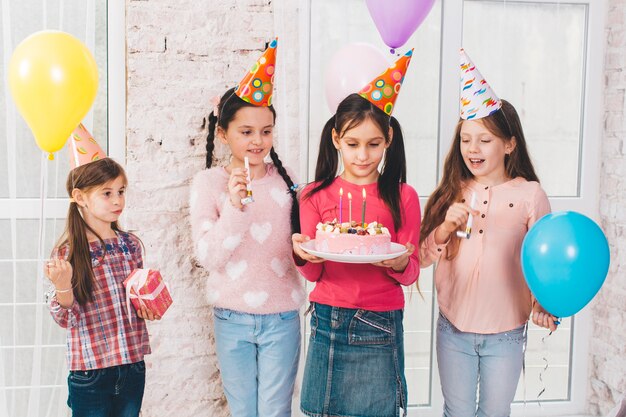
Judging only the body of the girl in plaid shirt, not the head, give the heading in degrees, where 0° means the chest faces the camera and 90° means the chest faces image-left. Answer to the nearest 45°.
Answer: approximately 315°

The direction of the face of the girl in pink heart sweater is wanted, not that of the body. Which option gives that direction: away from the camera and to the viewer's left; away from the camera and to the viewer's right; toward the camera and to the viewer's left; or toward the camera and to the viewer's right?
toward the camera and to the viewer's right

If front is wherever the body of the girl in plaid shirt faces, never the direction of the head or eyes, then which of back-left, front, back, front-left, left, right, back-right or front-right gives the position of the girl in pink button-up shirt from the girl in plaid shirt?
front-left

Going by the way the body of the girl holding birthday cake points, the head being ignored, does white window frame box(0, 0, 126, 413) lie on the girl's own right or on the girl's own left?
on the girl's own right

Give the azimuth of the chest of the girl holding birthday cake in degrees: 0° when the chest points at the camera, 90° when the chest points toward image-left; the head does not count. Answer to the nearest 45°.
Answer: approximately 0°

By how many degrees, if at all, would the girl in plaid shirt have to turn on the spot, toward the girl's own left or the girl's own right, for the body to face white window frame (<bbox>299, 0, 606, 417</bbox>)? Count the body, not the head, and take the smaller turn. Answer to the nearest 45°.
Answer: approximately 45° to the girl's own left
